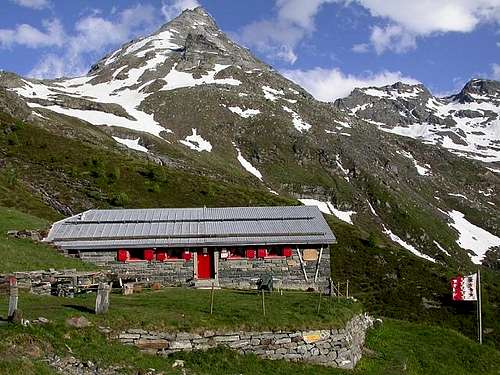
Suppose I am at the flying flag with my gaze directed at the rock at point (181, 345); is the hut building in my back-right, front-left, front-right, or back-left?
front-right

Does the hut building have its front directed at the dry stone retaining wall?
yes

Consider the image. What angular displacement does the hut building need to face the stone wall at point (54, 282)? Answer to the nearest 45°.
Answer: approximately 45° to its right

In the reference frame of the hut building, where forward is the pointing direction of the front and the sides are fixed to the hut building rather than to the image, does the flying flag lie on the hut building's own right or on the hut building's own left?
on the hut building's own left

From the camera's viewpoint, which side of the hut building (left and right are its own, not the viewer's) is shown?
front

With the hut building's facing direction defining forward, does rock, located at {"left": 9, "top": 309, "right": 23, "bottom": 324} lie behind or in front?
in front

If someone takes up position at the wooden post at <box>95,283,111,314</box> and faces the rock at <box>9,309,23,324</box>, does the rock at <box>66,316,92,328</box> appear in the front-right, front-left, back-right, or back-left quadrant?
front-left

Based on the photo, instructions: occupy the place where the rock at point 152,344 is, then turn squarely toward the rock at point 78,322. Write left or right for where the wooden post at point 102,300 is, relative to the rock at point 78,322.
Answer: right

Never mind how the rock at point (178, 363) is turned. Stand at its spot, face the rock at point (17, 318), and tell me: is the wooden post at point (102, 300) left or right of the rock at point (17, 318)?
right

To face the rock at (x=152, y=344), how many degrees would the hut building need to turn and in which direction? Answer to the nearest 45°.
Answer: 0° — it already faces it

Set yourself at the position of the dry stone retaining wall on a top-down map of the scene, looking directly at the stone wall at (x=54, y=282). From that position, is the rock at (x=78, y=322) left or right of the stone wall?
left

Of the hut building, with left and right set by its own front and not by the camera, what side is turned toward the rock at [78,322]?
front

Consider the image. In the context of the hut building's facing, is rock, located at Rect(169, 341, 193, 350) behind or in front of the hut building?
in front
